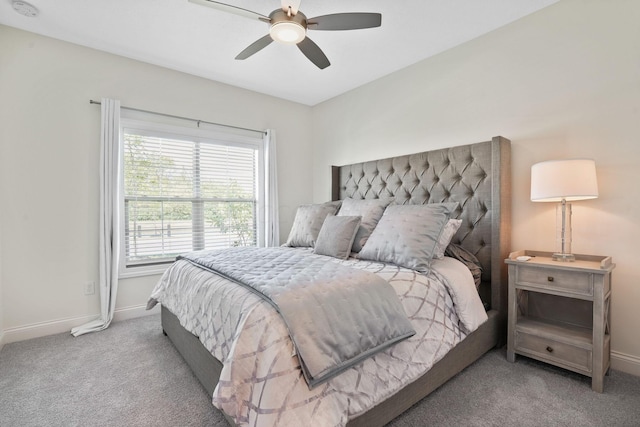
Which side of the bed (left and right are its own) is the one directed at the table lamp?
left

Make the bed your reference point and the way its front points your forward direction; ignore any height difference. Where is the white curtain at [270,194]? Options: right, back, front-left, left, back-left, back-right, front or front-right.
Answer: right

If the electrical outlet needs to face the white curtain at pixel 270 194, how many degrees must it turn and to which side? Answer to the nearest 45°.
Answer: approximately 90° to its left

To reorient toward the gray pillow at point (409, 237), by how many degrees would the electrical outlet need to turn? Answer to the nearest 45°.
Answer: approximately 45° to its left

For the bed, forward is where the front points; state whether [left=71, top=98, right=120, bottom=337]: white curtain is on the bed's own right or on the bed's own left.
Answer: on the bed's own right

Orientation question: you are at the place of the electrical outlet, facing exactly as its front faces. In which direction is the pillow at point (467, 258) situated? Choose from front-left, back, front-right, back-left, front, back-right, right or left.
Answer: front-left

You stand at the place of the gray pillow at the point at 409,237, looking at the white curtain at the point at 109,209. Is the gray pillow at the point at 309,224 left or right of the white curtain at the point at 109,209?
right

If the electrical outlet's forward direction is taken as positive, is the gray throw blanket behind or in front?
in front

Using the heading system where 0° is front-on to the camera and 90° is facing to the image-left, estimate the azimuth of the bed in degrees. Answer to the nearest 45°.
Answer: approximately 45°

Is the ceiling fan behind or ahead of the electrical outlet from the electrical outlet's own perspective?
ahead
